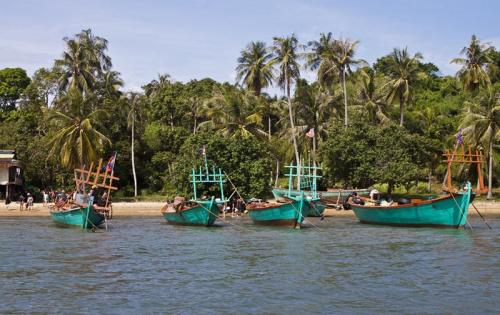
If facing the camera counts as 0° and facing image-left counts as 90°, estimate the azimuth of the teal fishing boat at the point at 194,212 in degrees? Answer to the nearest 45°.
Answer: approximately 315°

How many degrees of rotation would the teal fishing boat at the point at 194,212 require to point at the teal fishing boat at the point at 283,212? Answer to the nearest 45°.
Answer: approximately 45° to its left

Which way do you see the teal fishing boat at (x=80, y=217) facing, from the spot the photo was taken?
facing the viewer and to the right of the viewer

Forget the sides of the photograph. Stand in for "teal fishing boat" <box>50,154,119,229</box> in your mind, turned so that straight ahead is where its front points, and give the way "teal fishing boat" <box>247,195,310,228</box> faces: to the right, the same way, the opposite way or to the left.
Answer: the same way

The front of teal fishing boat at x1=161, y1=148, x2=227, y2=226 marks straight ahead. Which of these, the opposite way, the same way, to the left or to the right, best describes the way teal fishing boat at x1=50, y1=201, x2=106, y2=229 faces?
the same way

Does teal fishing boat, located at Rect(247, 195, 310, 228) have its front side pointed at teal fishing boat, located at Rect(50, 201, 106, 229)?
no

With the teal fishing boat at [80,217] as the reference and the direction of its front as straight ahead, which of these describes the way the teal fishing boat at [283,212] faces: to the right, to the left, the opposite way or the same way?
the same way

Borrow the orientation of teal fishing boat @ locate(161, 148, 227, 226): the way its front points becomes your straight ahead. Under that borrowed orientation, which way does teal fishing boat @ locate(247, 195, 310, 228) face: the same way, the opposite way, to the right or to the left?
the same way

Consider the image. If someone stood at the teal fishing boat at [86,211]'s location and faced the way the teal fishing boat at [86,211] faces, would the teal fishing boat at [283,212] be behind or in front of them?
in front

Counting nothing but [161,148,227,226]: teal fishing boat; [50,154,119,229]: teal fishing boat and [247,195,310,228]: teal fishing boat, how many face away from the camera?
0

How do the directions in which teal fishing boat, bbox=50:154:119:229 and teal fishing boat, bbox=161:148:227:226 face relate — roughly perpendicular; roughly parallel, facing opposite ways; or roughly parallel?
roughly parallel

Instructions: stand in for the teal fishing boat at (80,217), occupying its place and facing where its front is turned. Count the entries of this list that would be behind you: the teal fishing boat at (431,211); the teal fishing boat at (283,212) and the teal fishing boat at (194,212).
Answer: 0

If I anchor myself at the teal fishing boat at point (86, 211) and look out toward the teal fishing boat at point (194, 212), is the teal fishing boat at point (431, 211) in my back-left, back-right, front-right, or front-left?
front-right
